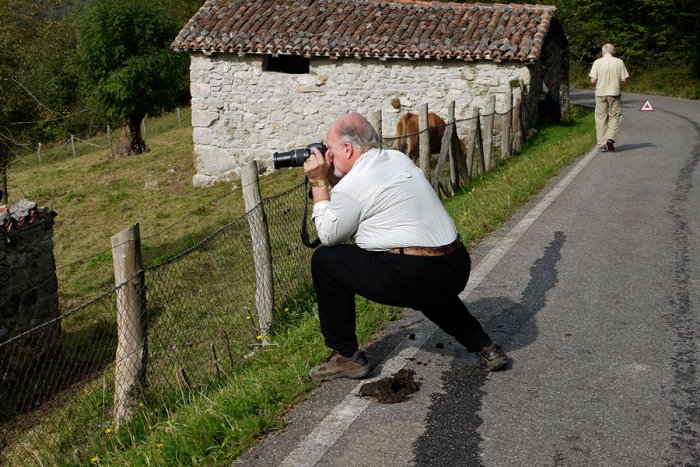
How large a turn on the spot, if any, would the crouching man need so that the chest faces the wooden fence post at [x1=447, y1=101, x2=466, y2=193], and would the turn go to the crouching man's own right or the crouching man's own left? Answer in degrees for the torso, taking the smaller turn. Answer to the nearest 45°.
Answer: approximately 90° to the crouching man's own right

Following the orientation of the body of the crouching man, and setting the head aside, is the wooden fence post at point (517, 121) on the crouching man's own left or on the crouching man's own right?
on the crouching man's own right

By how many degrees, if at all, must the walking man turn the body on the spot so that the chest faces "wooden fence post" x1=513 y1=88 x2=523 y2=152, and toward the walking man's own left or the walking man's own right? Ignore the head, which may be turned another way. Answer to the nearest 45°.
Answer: approximately 45° to the walking man's own left

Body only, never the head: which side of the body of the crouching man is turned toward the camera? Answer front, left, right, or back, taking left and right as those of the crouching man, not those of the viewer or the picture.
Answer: left

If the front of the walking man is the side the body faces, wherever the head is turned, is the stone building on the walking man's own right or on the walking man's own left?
on the walking man's own left

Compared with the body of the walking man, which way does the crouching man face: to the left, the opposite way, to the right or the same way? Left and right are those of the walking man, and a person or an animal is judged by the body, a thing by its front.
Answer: to the left

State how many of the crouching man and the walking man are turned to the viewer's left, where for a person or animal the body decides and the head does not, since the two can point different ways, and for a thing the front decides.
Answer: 1

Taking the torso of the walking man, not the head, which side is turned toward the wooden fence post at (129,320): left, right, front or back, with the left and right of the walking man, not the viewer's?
back

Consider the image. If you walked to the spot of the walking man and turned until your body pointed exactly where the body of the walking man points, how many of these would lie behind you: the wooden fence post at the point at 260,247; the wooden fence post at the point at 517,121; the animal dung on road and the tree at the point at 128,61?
2

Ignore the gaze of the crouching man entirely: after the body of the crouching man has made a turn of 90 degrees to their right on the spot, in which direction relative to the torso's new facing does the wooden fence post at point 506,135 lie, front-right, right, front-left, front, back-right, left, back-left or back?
front

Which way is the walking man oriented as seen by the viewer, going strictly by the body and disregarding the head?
away from the camera

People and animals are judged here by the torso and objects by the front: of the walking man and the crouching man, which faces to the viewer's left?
the crouching man

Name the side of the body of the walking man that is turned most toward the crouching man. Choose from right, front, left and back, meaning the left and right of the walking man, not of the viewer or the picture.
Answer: back
